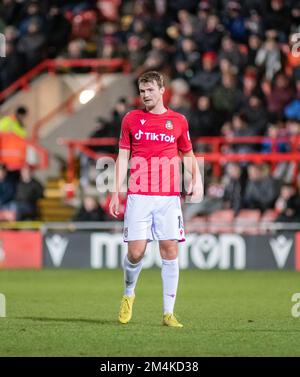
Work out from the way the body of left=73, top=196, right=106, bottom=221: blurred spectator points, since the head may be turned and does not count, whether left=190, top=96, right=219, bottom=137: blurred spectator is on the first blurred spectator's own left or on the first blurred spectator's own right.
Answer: on the first blurred spectator's own left

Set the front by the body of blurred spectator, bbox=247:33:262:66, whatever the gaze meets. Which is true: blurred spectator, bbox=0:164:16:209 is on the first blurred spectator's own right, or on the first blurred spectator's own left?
on the first blurred spectator's own right

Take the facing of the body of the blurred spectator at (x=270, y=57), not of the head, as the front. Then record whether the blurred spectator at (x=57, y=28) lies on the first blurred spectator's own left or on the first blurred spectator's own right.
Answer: on the first blurred spectator's own right

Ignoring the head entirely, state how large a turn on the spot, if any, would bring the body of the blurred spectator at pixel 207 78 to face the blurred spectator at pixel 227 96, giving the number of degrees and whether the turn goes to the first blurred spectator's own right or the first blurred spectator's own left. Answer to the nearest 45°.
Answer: approximately 45° to the first blurred spectator's own left
